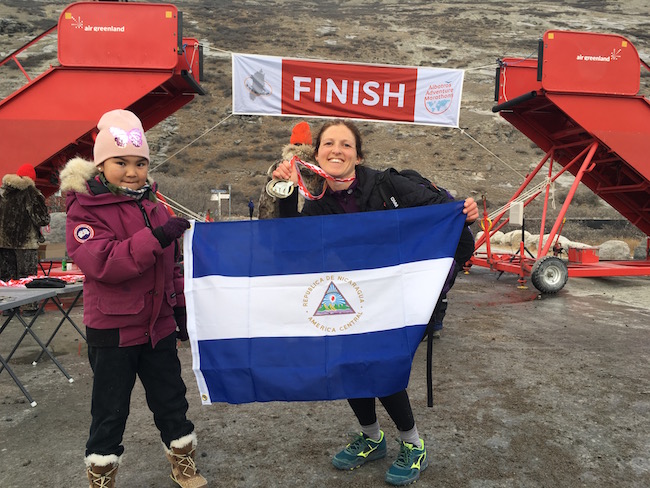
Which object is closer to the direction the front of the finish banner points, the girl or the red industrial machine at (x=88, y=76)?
the girl

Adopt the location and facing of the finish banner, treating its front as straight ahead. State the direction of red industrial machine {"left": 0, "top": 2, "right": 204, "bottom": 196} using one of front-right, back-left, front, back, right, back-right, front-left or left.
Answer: front-right

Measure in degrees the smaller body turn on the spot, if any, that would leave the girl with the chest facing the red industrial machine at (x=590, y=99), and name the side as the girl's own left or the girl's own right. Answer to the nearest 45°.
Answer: approximately 90° to the girl's own left

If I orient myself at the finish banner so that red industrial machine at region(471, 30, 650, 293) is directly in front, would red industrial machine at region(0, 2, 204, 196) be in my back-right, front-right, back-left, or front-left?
back-right

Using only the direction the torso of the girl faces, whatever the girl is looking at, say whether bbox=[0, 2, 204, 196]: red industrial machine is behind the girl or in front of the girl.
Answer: behind

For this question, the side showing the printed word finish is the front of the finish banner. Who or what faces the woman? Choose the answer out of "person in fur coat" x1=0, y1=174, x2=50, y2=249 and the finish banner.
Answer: the finish banner

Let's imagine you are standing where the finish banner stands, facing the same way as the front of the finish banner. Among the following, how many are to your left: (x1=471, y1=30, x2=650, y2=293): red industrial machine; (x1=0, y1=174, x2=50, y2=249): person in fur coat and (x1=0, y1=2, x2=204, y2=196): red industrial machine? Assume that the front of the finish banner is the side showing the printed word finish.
1

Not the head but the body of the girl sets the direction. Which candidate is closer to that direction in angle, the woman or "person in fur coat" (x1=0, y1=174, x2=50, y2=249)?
the woman
